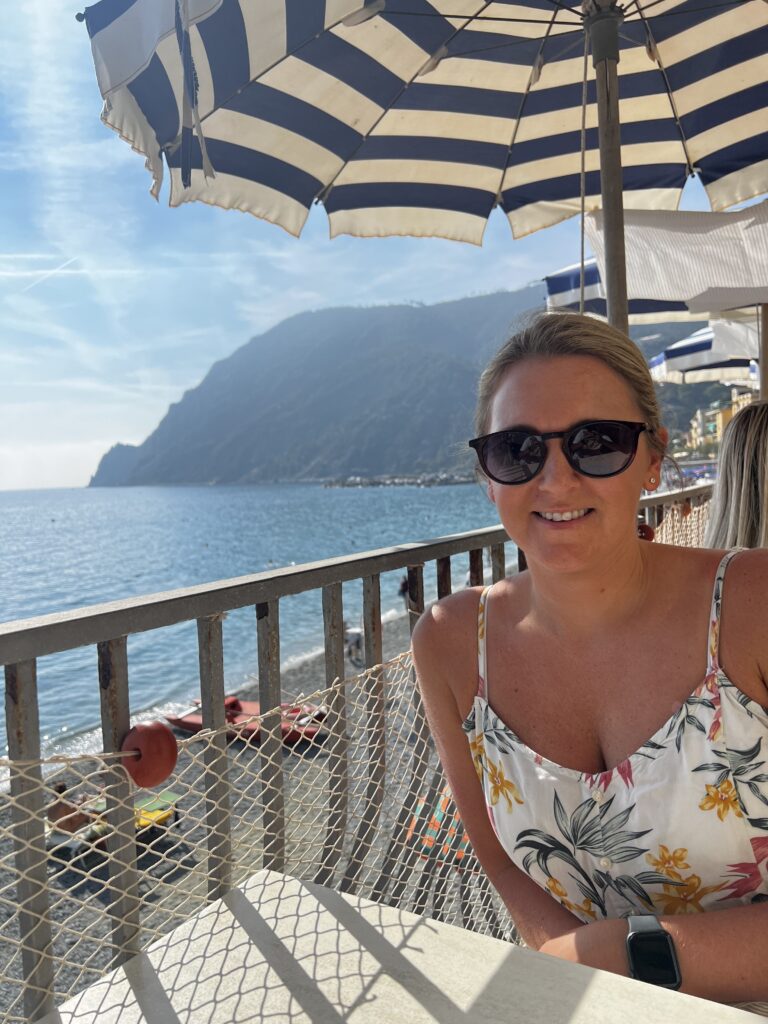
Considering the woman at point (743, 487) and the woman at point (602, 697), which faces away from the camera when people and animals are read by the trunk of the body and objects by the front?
the woman at point (743, 487)

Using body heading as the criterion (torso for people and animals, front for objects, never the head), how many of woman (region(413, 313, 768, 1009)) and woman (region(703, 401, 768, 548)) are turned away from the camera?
1

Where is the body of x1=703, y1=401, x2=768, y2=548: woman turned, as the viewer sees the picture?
away from the camera

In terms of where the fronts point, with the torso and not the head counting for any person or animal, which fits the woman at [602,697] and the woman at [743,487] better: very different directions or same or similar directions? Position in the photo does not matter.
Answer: very different directions

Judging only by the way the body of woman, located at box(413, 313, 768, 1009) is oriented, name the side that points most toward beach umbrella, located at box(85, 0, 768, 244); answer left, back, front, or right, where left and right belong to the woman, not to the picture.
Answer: back

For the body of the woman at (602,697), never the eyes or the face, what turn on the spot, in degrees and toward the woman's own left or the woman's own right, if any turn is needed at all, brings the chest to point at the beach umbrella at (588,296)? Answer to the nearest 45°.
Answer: approximately 180°

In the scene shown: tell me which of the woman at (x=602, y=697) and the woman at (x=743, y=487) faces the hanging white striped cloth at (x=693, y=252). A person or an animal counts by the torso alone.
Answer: the woman at (x=743, y=487)

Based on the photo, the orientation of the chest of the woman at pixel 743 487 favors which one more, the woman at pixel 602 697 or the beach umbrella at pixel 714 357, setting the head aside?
the beach umbrella

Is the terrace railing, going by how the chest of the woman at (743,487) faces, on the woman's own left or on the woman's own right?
on the woman's own left

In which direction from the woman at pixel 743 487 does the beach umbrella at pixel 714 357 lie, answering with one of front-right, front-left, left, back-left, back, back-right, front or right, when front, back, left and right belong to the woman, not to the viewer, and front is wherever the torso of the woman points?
front

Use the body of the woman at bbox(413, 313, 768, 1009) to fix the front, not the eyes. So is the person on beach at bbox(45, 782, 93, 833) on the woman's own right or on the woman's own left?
on the woman's own right

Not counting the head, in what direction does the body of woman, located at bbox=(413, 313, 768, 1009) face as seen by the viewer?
toward the camera

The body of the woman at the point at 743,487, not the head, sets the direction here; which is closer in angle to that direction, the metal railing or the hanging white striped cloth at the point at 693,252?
the hanging white striped cloth

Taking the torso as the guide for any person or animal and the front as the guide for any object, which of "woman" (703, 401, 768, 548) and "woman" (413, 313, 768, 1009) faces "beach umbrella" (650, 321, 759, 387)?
"woman" (703, 401, 768, 548)

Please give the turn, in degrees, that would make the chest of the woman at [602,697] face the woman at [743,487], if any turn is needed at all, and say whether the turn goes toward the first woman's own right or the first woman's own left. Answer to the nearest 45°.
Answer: approximately 180°

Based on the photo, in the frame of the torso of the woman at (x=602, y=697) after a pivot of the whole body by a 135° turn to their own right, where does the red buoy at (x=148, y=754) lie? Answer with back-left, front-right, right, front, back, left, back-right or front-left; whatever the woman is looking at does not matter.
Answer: front-left
